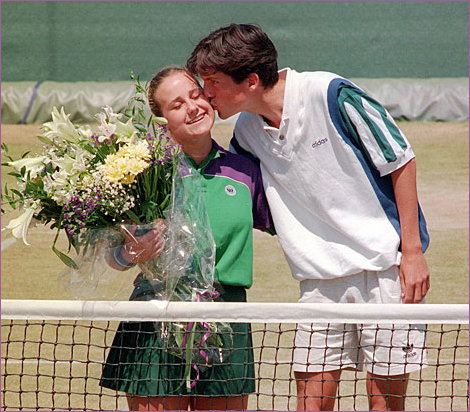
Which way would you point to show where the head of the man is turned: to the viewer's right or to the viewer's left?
to the viewer's left

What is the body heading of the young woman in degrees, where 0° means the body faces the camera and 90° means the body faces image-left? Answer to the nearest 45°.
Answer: approximately 0°

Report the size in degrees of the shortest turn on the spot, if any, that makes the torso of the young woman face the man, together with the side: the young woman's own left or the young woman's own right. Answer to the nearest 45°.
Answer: approximately 135° to the young woman's own left
